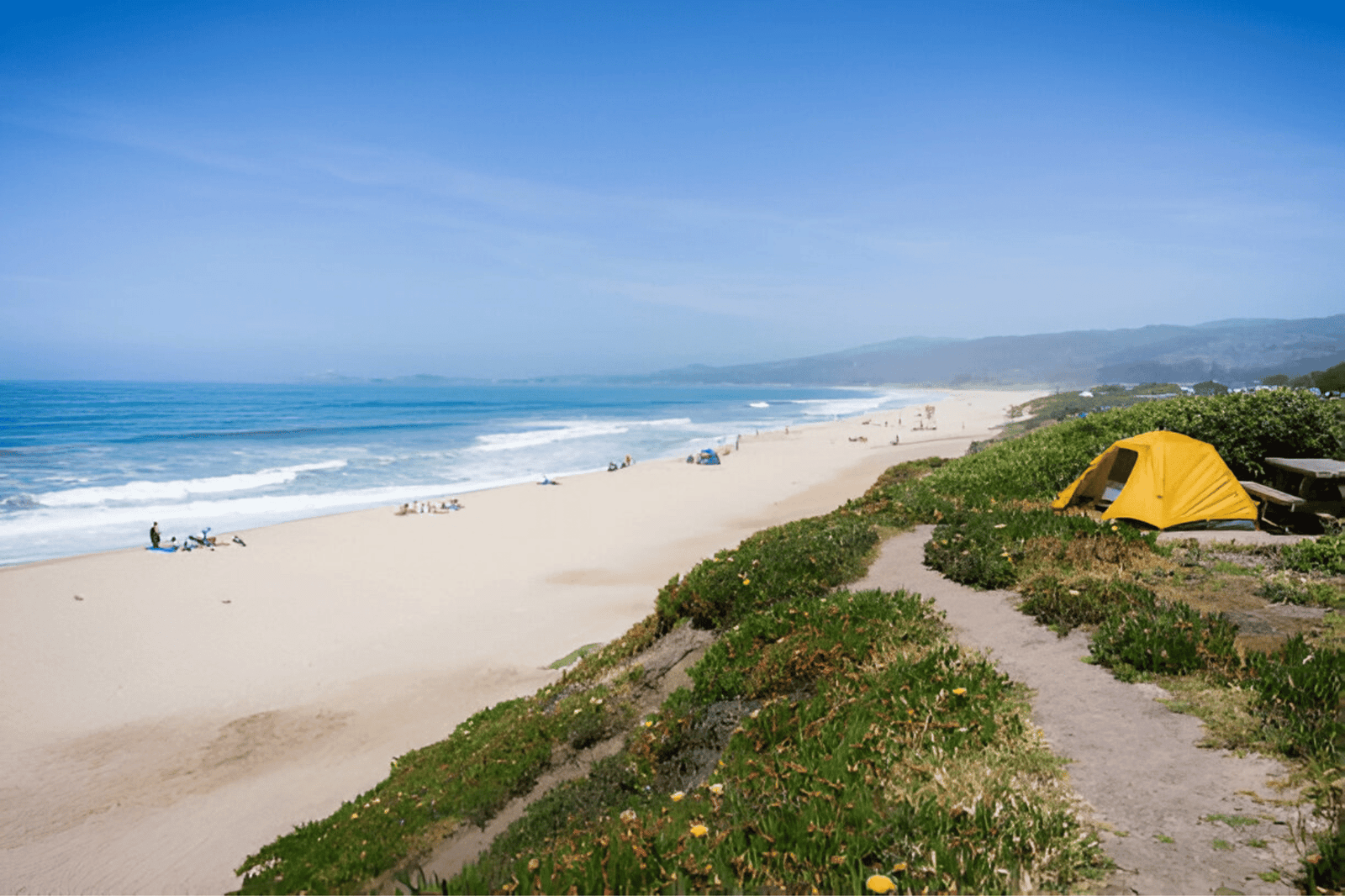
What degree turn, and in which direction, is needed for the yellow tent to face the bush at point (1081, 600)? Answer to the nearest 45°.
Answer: approximately 45° to its left

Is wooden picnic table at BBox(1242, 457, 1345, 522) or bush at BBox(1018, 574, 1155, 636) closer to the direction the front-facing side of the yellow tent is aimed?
the bush

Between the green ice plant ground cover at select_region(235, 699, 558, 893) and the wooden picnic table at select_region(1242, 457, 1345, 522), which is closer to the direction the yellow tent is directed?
the green ice plant ground cover

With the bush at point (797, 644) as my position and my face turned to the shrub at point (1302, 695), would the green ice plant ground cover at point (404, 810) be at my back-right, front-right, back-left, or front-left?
back-right

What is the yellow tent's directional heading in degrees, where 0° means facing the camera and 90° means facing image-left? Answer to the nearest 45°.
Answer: approximately 45°

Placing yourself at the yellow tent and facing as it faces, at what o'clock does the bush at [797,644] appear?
The bush is roughly at 11 o'clock from the yellow tent.

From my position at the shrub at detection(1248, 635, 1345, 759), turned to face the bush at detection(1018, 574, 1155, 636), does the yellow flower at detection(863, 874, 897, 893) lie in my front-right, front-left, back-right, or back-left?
back-left

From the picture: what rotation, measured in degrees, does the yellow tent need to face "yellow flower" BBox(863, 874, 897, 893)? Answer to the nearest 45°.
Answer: approximately 45° to its left

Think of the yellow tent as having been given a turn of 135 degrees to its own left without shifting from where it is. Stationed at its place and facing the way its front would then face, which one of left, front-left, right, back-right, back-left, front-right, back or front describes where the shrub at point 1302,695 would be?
right

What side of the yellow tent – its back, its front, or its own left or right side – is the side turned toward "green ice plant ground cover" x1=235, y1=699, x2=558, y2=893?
front

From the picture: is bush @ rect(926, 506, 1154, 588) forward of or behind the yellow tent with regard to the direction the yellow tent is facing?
forward

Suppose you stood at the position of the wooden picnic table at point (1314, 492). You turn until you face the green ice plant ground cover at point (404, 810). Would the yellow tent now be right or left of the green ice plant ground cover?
right
